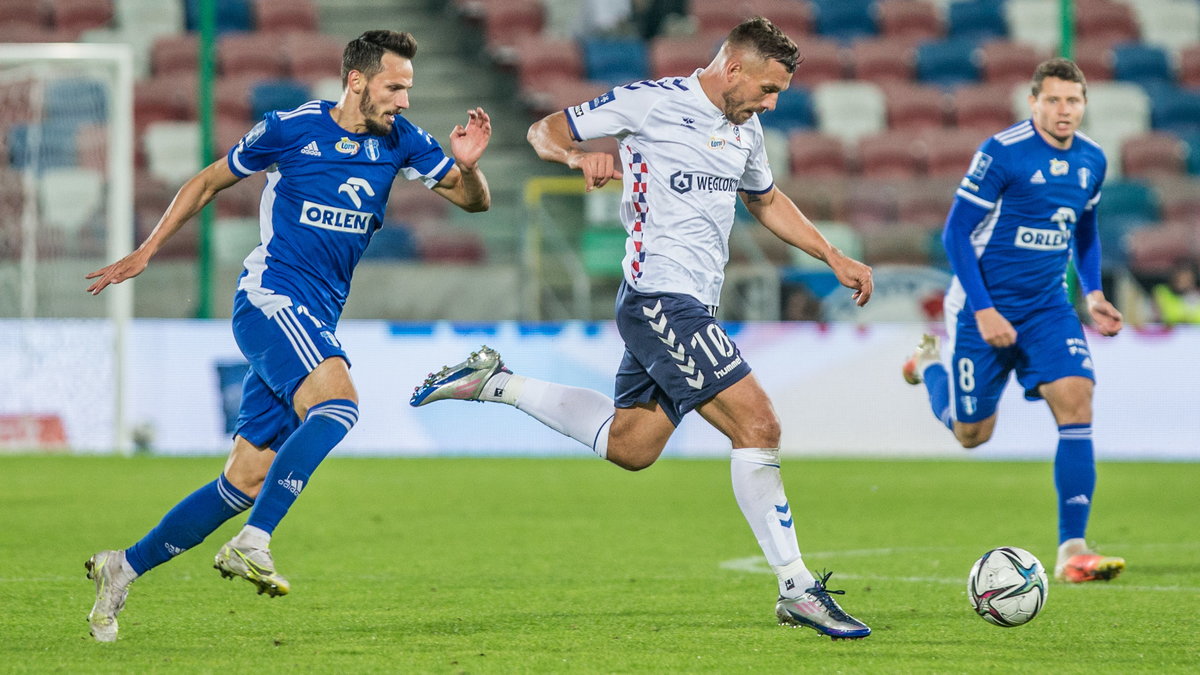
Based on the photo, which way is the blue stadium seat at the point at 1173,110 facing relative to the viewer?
toward the camera

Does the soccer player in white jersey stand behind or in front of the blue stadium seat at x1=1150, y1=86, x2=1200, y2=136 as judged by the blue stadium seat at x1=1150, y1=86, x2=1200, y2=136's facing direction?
in front

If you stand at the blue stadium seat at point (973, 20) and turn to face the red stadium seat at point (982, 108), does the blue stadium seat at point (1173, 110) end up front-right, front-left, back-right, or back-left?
front-left

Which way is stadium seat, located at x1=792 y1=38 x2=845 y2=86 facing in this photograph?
toward the camera

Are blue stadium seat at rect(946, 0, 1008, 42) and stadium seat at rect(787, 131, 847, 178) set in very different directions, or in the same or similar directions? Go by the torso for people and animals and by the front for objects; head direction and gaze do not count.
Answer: same or similar directions

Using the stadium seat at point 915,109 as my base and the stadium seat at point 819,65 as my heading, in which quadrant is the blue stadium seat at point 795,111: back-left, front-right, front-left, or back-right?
front-left

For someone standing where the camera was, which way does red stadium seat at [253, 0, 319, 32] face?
facing the viewer

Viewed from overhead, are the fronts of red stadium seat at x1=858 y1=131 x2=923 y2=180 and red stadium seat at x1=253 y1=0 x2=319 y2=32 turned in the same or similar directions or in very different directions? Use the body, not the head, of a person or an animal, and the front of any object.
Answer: same or similar directions

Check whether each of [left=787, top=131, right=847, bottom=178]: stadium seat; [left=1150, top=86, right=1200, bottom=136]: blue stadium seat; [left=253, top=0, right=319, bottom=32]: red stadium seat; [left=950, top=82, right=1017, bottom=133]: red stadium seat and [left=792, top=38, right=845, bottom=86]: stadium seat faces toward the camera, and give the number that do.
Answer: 5

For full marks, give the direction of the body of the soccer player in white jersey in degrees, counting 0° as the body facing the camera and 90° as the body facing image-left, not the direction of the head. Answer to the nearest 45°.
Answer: approximately 315°

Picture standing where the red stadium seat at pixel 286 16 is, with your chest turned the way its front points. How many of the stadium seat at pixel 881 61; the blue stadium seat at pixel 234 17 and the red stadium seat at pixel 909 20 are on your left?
2

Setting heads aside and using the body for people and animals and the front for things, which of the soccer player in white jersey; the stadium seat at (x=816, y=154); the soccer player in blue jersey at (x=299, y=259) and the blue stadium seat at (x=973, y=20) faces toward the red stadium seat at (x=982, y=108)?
the blue stadium seat

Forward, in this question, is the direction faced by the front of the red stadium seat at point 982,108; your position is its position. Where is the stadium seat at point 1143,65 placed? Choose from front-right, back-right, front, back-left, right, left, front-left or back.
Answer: back-left

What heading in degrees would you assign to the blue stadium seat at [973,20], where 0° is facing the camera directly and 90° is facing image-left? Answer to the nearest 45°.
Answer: approximately 0°

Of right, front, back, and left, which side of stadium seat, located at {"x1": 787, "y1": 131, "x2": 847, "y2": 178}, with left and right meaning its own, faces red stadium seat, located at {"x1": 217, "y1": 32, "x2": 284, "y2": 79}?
right
